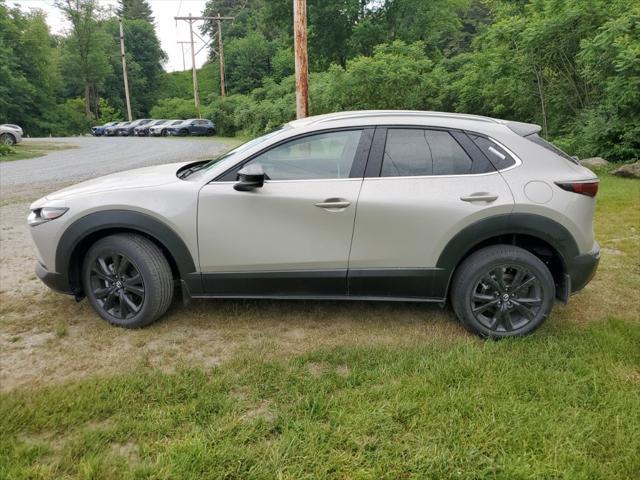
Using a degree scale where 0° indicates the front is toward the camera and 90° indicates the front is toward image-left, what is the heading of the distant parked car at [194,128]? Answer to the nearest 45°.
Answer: approximately 45°

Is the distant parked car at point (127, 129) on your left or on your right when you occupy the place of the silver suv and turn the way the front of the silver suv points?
on your right

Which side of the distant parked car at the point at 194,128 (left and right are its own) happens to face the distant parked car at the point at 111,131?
right

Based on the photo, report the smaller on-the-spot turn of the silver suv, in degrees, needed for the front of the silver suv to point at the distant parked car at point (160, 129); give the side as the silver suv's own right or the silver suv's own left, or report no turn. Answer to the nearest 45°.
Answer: approximately 90° to the silver suv's own right

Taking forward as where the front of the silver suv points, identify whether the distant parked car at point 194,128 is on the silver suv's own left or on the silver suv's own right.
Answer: on the silver suv's own right

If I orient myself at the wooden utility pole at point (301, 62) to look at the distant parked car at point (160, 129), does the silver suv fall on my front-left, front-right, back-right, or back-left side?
back-left

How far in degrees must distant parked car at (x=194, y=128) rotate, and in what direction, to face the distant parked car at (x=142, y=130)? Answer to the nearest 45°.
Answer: approximately 90° to its right

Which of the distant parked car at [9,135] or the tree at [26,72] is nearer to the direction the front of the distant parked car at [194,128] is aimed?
the distant parked car

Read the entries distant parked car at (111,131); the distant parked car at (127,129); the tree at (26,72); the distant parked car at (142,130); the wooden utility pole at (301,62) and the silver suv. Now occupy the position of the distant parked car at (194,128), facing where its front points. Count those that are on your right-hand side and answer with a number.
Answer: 4

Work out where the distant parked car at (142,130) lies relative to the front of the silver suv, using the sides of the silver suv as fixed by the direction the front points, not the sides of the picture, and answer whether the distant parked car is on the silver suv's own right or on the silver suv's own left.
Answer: on the silver suv's own right

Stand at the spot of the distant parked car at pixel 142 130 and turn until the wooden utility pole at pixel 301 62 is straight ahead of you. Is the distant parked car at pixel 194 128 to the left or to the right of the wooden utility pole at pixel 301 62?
left

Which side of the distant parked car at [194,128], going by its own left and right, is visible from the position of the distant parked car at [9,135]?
front

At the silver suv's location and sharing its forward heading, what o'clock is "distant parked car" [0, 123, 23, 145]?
The distant parked car is roughly at 2 o'clock from the silver suv.

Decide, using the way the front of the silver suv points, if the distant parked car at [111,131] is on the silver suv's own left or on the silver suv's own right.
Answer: on the silver suv's own right

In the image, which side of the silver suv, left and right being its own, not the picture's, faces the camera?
left

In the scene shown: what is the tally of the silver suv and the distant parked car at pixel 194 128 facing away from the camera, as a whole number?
0
